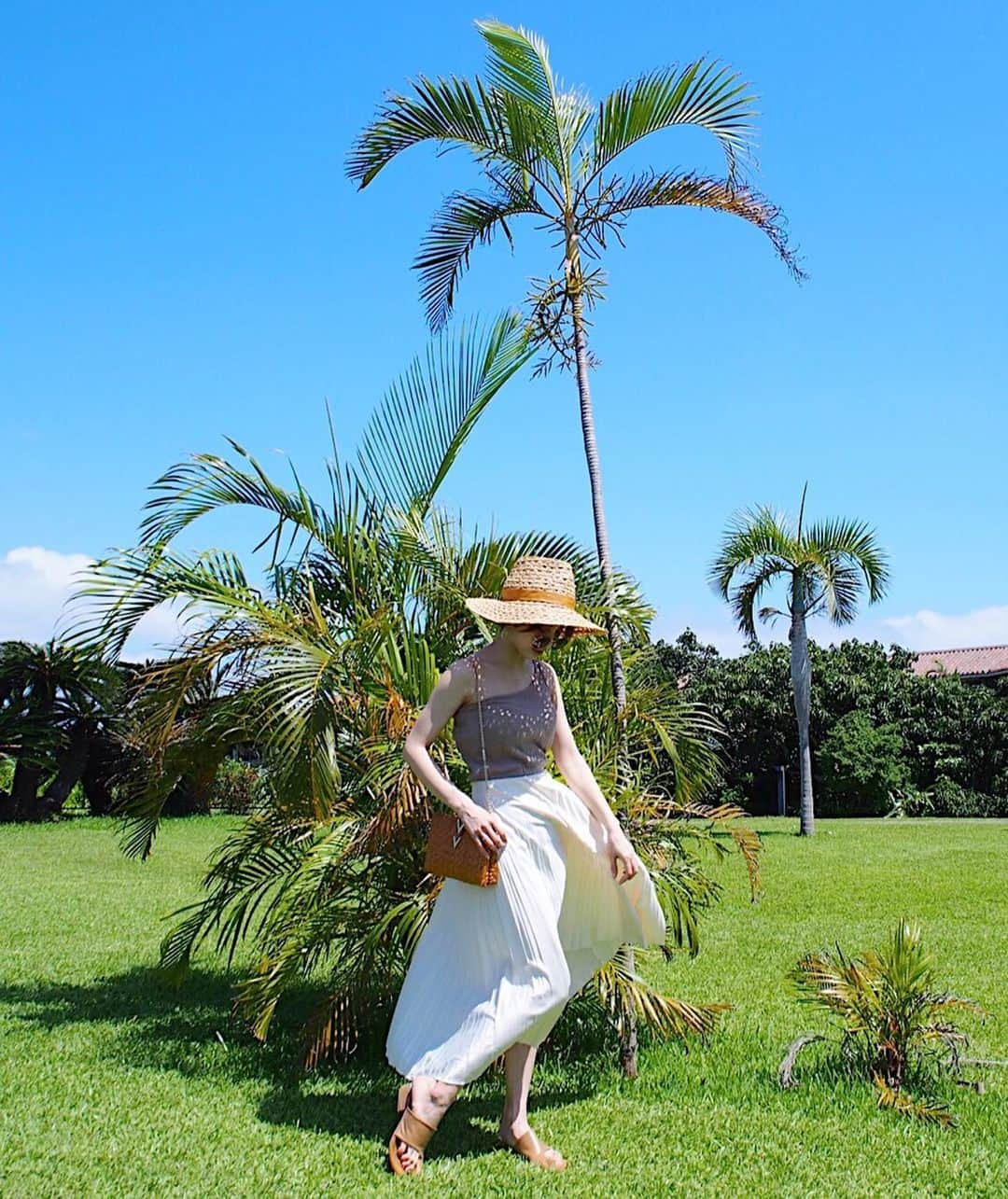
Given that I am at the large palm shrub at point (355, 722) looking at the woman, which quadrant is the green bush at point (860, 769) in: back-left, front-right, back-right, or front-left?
back-left

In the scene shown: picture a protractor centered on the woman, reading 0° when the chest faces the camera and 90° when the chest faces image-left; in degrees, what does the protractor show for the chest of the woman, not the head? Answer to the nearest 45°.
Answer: approximately 315°

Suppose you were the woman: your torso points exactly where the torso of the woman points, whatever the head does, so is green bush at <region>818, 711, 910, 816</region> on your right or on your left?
on your left

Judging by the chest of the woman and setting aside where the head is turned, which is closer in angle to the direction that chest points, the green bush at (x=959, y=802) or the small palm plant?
the small palm plant

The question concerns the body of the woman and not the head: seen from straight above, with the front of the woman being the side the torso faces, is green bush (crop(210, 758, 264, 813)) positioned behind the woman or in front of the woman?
behind

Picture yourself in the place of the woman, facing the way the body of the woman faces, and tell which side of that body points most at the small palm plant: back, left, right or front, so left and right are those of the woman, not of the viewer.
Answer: left

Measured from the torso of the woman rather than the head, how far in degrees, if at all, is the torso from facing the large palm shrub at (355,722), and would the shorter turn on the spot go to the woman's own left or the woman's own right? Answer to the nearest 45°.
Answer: approximately 180°
